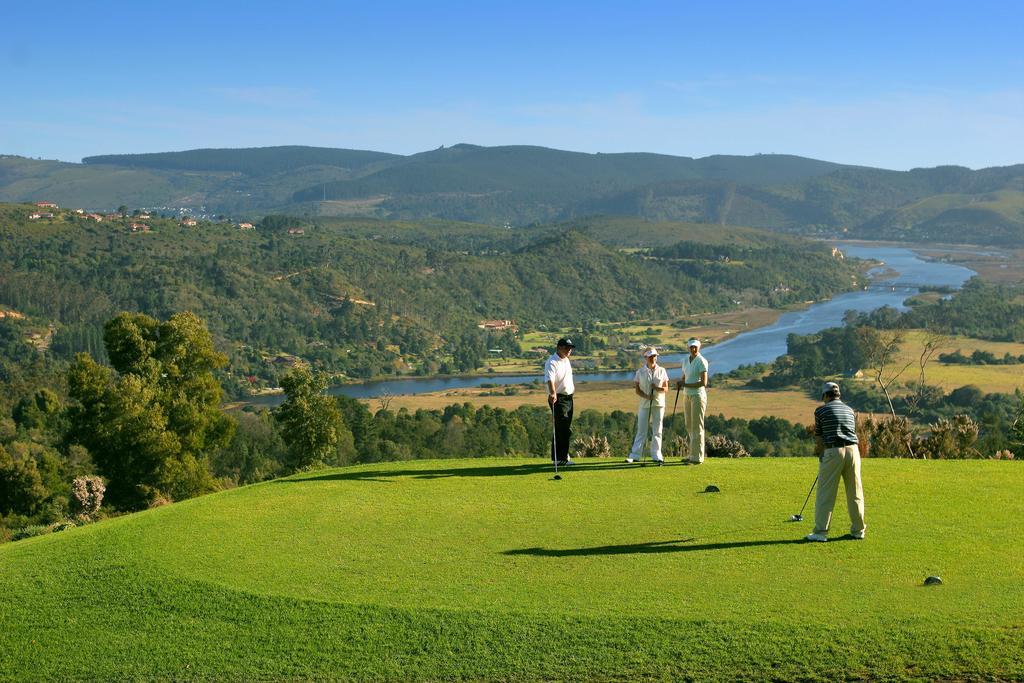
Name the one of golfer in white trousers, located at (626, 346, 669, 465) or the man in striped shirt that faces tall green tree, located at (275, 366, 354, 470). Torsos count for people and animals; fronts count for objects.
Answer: the man in striped shirt

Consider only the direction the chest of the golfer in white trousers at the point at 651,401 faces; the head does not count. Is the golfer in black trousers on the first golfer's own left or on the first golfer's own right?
on the first golfer's own right

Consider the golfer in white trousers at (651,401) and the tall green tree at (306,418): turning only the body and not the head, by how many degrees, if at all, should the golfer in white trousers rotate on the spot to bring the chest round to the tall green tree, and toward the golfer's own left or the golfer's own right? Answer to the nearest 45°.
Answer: approximately 135° to the golfer's own right

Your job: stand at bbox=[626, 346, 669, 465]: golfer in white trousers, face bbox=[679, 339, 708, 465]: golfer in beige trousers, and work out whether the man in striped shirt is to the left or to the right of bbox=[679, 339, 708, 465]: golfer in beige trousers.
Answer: right

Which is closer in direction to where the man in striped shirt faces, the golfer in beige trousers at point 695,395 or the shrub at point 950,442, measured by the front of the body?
the golfer in beige trousers

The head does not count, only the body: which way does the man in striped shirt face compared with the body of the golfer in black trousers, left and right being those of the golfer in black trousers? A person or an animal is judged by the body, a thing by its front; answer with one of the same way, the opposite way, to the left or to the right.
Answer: the opposite way

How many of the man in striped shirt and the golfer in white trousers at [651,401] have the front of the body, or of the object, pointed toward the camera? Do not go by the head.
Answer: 1

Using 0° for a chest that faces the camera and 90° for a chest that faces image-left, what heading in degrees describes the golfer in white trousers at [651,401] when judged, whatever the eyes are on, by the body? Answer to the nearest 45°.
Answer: approximately 0°

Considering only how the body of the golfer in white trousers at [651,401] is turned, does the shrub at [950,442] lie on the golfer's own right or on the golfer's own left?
on the golfer's own left

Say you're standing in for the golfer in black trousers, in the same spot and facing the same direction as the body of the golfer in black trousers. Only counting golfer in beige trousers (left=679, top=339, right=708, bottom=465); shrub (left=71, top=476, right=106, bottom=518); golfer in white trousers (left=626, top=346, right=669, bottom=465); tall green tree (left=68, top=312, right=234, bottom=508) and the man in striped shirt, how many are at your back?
2

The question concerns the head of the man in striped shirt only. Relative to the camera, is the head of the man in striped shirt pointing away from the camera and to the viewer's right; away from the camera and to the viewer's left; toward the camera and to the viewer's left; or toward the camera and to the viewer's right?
away from the camera and to the viewer's left

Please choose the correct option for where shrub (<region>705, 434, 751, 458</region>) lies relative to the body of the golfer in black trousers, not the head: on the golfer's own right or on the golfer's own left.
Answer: on the golfer's own left

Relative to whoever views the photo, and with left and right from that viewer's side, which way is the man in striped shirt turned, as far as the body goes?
facing away from the viewer and to the left of the viewer

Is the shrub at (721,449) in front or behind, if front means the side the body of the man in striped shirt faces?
in front

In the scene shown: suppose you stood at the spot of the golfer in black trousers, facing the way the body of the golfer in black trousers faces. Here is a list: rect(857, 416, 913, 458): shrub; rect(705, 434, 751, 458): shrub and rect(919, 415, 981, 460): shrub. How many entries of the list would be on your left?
3

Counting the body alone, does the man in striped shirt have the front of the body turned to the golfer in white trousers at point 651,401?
yes

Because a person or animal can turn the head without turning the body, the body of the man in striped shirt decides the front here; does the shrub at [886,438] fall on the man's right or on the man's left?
on the man's right
